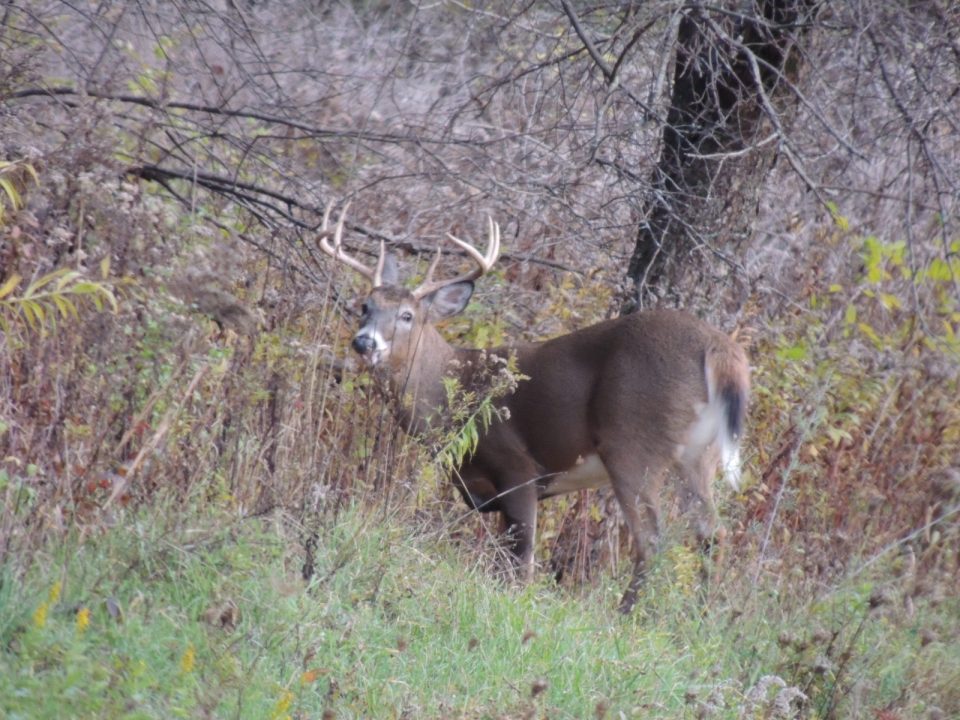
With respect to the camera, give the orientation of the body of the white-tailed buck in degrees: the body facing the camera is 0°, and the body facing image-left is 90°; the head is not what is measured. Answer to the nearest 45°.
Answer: approximately 135°

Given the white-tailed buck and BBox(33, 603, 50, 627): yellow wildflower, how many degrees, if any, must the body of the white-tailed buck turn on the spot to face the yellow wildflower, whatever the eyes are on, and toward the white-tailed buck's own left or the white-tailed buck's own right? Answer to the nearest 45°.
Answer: approximately 45° to the white-tailed buck's own left

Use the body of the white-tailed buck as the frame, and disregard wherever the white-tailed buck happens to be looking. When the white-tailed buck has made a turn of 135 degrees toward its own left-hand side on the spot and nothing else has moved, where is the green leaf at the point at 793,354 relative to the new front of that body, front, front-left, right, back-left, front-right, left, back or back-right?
back-left
